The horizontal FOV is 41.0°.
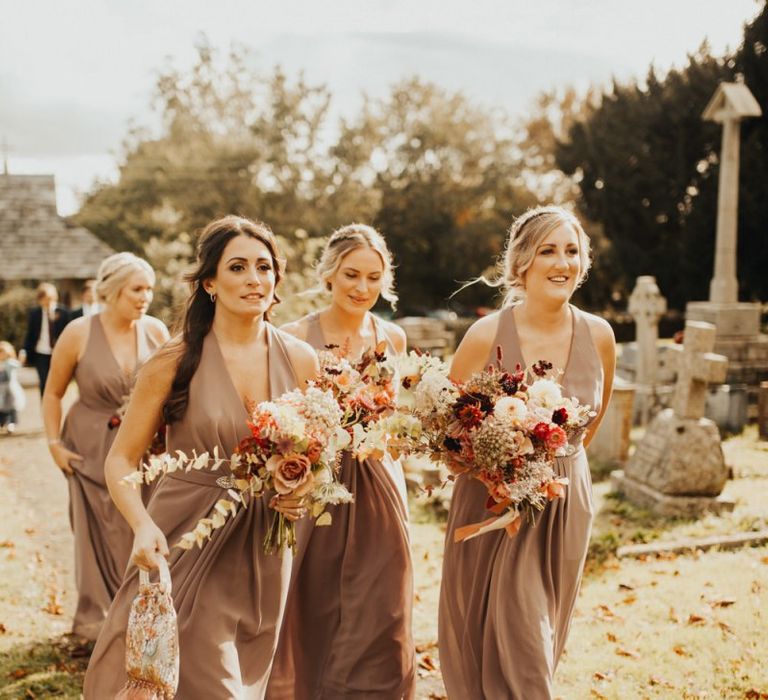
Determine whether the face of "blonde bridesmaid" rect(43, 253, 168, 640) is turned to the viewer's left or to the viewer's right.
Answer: to the viewer's right

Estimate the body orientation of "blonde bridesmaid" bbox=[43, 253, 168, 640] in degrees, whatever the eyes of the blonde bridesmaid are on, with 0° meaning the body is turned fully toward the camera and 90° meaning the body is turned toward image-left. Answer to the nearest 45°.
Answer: approximately 315°

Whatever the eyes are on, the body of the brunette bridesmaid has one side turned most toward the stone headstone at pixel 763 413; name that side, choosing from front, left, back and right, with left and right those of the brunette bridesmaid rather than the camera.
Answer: left

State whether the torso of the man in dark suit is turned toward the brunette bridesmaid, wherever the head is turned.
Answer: yes

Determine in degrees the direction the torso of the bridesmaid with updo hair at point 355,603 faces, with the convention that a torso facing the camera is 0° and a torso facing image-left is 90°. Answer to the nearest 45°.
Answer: approximately 0°

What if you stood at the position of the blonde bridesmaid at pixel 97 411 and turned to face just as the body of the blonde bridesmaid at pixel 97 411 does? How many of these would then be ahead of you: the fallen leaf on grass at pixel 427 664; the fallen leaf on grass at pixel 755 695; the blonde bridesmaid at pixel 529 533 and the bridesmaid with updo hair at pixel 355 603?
4

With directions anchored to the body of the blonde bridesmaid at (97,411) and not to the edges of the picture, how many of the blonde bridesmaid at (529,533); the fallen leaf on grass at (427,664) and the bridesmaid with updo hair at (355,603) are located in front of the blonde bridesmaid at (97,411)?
3

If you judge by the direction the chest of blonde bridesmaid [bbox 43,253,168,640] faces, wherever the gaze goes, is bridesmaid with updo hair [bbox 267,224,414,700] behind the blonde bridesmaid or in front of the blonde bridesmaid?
in front

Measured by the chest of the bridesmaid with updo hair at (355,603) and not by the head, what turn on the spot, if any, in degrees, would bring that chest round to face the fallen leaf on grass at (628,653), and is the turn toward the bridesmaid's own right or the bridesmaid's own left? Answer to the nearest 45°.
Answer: approximately 90° to the bridesmaid's own left

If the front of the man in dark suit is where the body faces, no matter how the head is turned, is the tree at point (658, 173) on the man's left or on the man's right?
on the man's left
